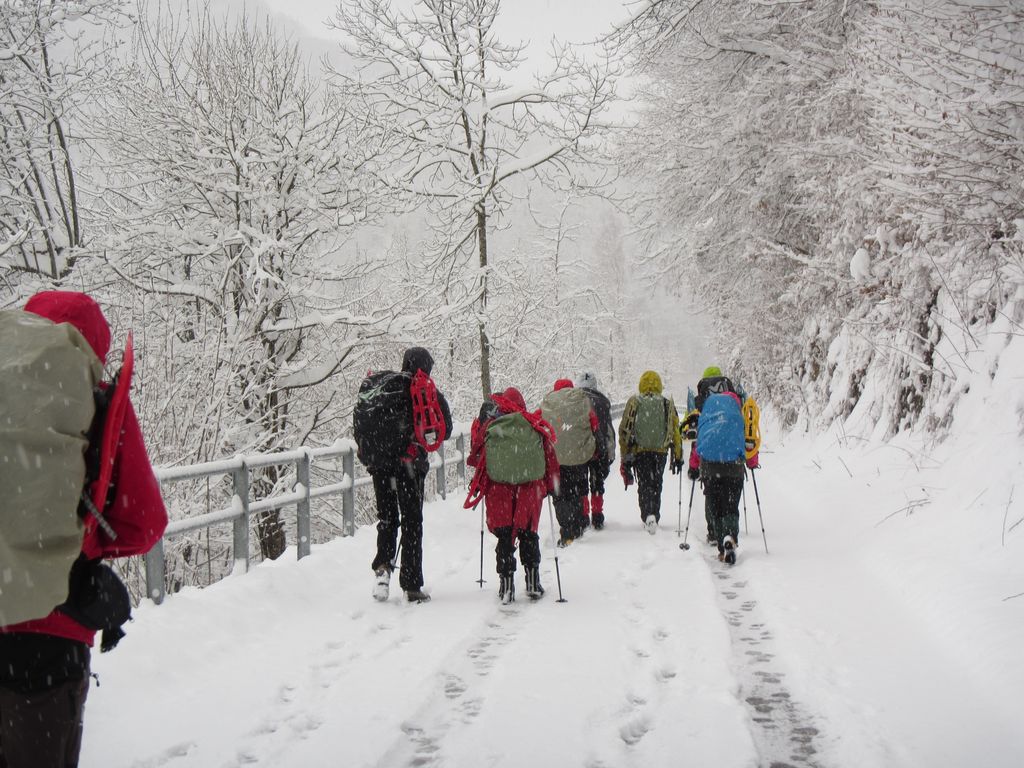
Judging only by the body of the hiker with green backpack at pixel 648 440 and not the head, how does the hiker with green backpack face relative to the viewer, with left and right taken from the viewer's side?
facing away from the viewer

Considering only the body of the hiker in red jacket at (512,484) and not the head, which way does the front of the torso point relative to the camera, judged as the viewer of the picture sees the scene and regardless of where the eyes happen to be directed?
away from the camera

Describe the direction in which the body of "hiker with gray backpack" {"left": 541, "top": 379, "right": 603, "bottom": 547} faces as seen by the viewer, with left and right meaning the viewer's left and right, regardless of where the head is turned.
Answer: facing away from the viewer

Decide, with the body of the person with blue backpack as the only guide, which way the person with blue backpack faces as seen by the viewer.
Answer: away from the camera

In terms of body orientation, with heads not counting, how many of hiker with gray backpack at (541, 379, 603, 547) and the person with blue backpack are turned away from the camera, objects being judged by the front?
2

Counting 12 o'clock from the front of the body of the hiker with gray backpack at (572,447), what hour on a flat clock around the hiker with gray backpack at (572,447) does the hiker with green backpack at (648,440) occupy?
the hiker with green backpack at (648,440) is roughly at 2 o'clock from the hiker with gray backpack at (572,447).

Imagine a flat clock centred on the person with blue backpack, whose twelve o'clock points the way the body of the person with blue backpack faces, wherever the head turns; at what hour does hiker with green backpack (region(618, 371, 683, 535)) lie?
The hiker with green backpack is roughly at 11 o'clock from the person with blue backpack.

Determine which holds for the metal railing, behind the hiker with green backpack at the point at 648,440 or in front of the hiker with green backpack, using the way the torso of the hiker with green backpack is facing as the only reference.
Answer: behind

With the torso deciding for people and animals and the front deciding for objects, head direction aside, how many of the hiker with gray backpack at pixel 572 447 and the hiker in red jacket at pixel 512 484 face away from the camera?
2

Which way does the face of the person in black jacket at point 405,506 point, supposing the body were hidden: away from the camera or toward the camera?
away from the camera
